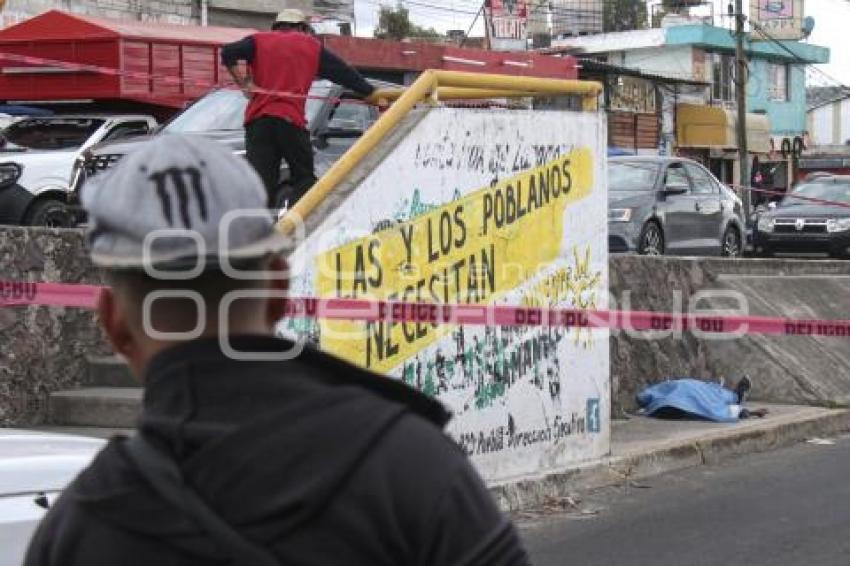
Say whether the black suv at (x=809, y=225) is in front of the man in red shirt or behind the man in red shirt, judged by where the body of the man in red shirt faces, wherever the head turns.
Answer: in front

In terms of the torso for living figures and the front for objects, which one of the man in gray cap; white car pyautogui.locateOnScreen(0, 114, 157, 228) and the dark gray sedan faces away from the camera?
the man in gray cap

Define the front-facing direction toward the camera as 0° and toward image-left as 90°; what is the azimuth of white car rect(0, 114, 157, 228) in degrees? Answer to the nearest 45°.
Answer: approximately 45°

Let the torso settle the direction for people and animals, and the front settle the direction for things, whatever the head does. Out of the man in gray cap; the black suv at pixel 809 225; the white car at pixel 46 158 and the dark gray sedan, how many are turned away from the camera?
1

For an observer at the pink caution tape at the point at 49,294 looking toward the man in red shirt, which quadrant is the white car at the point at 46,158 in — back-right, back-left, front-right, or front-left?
front-left

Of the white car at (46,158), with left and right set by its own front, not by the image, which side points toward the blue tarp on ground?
left

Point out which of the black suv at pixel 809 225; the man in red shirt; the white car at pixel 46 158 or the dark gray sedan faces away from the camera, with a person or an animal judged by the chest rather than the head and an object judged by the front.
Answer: the man in red shirt

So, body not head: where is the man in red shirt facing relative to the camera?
away from the camera

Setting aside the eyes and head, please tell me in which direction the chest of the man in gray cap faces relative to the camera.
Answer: away from the camera

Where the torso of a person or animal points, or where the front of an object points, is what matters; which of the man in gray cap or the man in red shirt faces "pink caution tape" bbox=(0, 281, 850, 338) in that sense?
the man in gray cap

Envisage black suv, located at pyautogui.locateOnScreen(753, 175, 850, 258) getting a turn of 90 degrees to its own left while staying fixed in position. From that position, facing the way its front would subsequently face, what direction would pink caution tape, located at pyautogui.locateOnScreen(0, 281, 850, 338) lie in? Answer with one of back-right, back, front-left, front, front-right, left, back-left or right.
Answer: front-right

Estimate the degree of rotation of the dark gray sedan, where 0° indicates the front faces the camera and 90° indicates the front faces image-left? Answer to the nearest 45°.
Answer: approximately 45°

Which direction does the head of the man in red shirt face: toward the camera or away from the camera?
away from the camera

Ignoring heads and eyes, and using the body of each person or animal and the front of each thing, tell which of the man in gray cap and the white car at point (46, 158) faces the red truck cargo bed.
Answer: the man in gray cap

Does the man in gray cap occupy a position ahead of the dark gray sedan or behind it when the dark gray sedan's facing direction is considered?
ahead

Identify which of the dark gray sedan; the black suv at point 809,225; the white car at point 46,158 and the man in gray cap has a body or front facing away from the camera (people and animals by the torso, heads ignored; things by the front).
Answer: the man in gray cap

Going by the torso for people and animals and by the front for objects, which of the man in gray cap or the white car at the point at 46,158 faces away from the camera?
the man in gray cap
